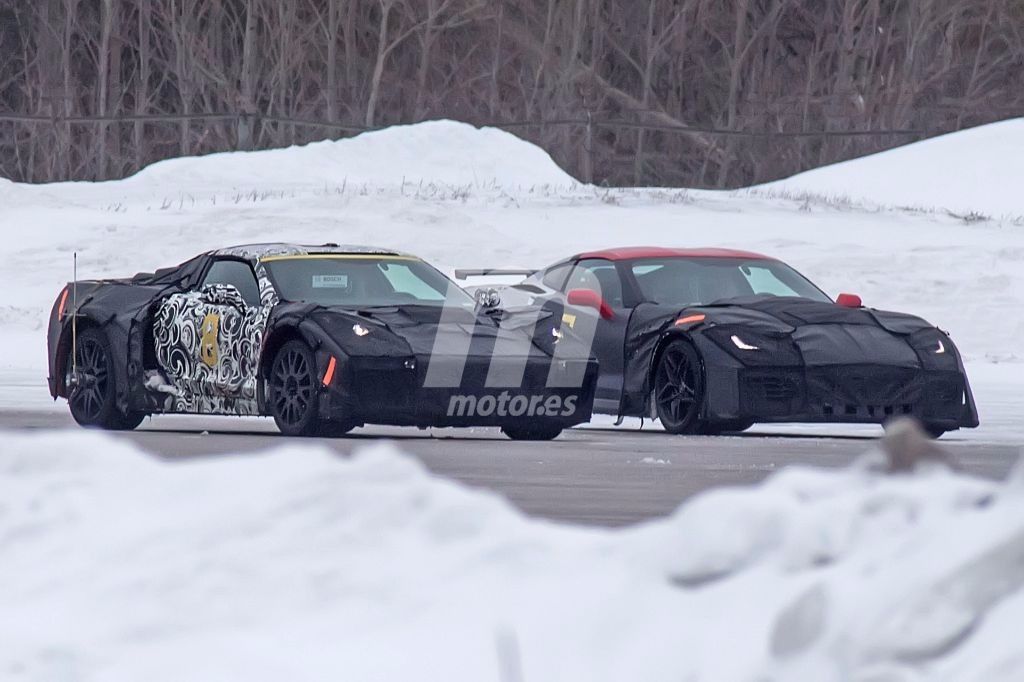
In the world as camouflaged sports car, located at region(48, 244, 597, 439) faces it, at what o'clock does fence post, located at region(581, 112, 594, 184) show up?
The fence post is roughly at 8 o'clock from the camouflaged sports car.

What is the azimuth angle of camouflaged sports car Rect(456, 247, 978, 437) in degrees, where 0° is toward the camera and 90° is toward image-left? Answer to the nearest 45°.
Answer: approximately 315°

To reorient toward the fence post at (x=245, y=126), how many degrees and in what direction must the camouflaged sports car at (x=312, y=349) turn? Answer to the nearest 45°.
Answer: approximately 135° to its left

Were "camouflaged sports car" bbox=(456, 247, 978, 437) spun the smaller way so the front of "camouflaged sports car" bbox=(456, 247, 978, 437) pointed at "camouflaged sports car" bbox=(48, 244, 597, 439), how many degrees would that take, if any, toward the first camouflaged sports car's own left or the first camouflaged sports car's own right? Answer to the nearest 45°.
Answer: approximately 135° to the first camouflaged sports car's own right
